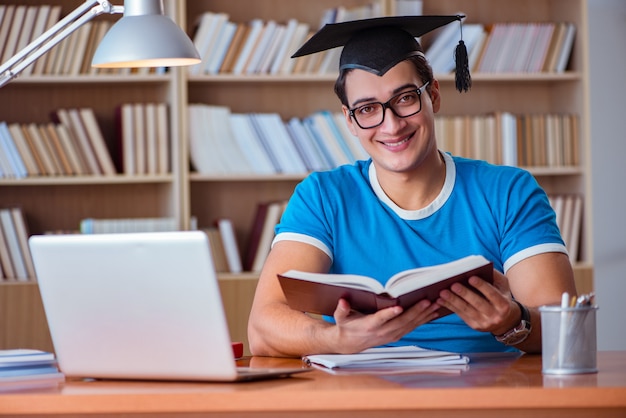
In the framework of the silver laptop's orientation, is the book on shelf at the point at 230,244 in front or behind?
in front

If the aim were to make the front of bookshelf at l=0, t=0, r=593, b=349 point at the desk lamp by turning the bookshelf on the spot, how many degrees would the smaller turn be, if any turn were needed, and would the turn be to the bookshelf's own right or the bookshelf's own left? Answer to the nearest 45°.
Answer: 0° — it already faces it

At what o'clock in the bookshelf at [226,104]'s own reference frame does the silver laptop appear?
The silver laptop is roughly at 12 o'clock from the bookshelf.

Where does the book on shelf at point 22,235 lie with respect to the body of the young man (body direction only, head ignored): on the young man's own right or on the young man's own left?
on the young man's own right

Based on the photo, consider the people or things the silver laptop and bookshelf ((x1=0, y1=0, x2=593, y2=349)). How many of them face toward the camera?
1

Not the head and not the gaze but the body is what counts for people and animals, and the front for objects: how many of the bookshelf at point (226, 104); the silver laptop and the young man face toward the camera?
2

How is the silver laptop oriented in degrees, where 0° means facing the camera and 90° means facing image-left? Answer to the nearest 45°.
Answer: approximately 225°

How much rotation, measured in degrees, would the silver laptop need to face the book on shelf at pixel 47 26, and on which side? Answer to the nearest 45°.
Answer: approximately 45° to its left

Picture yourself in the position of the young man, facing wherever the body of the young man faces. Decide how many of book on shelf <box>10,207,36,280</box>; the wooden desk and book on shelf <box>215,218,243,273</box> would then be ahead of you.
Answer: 1

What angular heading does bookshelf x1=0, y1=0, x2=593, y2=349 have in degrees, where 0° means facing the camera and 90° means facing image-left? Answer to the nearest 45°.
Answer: approximately 0°

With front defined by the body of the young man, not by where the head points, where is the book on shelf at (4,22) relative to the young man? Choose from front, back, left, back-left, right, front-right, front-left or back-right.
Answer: back-right

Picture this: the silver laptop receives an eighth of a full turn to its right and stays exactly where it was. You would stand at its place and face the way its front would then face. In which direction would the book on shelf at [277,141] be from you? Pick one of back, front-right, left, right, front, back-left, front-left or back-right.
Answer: left

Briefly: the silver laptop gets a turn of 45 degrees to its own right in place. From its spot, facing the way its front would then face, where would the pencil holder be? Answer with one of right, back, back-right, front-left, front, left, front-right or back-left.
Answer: front

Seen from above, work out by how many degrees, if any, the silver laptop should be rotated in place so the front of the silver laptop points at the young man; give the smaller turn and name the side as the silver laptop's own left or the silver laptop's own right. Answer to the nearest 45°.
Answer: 0° — it already faces them
